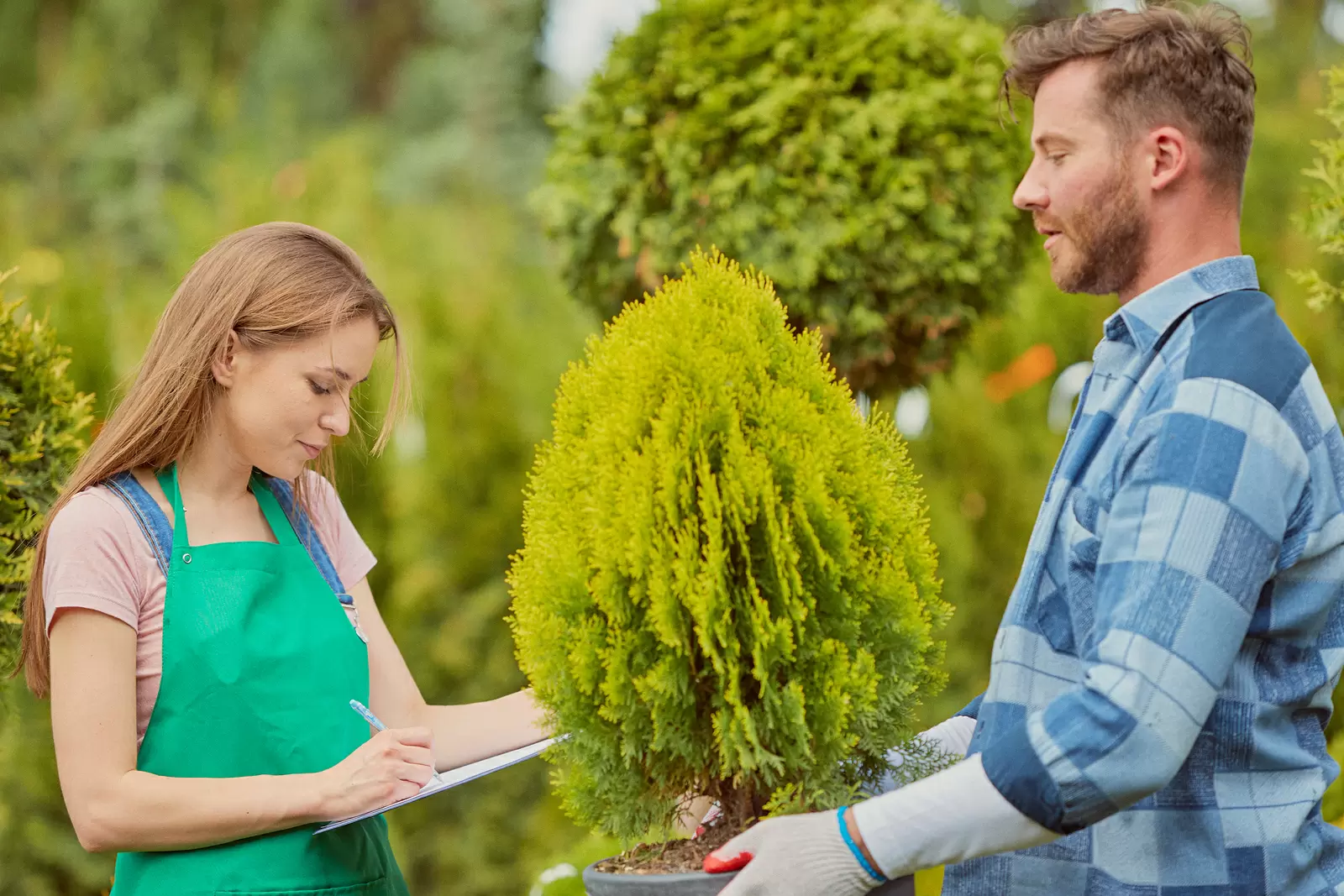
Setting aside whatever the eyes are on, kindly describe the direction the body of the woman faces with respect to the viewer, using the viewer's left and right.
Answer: facing the viewer and to the right of the viewer

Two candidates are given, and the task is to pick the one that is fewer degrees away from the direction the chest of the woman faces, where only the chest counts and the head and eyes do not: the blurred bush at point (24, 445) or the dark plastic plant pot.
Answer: the dark plastic plant pot

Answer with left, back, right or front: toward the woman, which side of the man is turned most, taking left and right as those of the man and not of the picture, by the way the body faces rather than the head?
front

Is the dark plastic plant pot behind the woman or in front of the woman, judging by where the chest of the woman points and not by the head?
in front

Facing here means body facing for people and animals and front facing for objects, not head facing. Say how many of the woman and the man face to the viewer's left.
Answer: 1

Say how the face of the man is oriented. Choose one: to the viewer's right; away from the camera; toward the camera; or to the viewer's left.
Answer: to the viewer's left

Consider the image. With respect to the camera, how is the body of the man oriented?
to the viewer's left

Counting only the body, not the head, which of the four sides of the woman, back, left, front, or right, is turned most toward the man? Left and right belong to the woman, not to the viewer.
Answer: front

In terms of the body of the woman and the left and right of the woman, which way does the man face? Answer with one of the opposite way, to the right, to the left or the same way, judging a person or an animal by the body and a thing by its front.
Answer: the opposite way

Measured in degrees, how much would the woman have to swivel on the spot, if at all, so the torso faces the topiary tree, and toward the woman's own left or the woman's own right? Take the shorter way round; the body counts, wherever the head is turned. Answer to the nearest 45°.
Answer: approximately 90° to the woman's own left

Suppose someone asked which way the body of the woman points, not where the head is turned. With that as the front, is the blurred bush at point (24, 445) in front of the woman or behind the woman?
behind

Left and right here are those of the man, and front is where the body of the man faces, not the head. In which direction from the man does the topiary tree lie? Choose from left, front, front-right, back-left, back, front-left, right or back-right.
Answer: right
